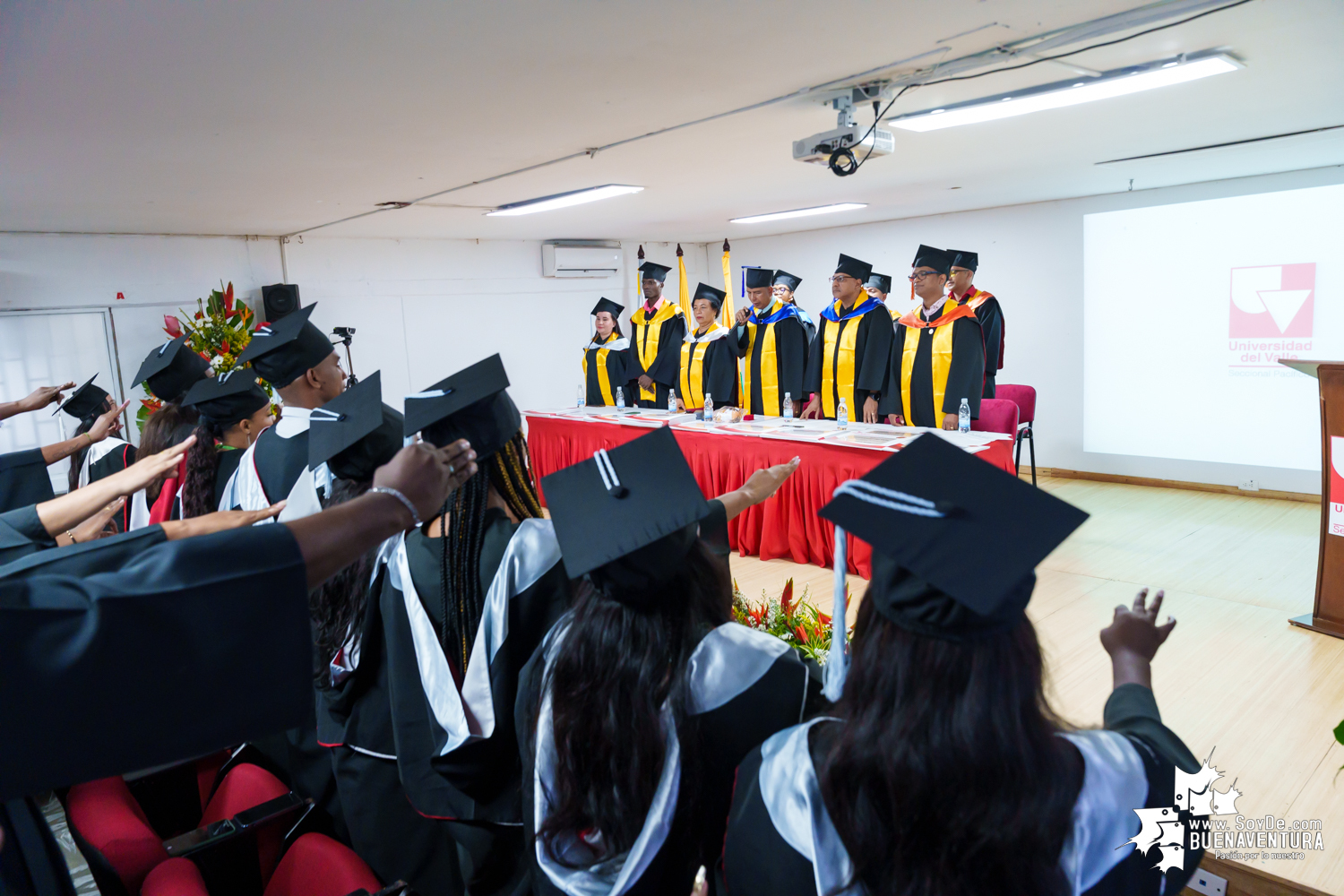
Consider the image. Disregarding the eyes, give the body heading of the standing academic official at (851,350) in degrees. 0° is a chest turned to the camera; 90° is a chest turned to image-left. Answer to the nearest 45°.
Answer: approximately 45°

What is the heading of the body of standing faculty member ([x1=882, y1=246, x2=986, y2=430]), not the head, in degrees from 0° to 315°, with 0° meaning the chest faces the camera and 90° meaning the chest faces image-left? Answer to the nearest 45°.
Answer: approximately 45°

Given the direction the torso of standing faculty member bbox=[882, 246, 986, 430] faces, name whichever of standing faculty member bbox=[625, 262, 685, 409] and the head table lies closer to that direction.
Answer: the head table

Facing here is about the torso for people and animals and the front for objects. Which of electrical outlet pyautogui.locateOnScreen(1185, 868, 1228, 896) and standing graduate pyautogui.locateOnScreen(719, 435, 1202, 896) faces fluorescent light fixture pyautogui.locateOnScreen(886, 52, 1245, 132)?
the standing graduate

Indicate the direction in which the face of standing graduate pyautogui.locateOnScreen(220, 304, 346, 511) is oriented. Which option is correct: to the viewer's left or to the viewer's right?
to the viewer's right

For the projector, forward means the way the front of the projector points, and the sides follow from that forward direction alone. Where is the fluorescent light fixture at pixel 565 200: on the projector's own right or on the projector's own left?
on the projector's own left

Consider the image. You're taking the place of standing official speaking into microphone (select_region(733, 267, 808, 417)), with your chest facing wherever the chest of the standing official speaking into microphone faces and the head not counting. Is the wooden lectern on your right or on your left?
on your left

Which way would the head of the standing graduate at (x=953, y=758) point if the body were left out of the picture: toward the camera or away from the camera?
away from the camera

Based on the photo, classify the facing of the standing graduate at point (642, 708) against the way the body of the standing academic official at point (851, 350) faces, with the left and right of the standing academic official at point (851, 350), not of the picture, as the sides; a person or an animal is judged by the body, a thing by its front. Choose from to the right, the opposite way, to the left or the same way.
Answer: the opposite way

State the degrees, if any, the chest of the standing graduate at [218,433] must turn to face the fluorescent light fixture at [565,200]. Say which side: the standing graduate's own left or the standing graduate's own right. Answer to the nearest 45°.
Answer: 0° — they already face it

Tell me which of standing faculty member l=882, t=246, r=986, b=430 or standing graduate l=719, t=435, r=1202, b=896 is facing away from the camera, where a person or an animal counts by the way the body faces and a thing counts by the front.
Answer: standing graduate l=719, t=435, r=1202, b=896

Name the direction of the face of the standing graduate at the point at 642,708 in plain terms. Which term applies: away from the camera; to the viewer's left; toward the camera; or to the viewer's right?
away from the camera

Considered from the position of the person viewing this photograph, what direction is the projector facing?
facing away from the viewer and to the right of the viewer

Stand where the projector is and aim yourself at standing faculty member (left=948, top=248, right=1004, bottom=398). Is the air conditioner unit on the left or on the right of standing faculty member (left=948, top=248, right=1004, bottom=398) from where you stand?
left
